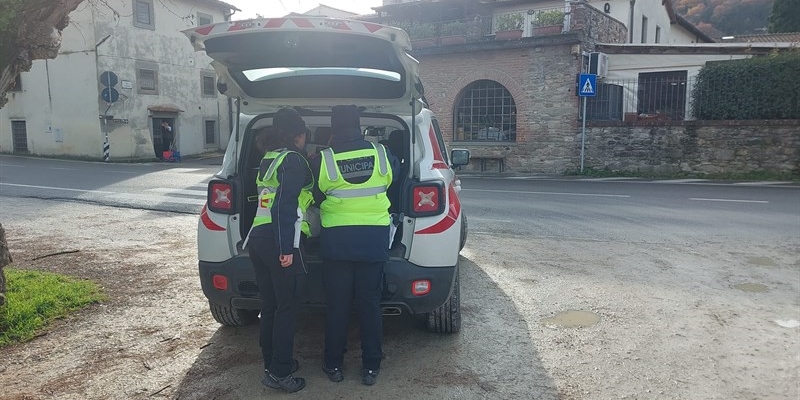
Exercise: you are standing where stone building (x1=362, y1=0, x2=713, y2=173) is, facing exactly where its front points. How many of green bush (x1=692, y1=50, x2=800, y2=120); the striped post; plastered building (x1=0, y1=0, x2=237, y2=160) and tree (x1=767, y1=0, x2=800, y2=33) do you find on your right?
2

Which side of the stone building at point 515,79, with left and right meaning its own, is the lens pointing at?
front

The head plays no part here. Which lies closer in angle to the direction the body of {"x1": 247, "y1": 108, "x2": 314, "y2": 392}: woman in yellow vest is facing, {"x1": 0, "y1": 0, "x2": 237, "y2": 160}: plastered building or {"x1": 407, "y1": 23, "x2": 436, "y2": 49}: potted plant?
the potted plant

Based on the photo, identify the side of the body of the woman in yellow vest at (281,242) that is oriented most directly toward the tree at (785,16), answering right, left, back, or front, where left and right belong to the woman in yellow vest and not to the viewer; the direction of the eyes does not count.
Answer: front

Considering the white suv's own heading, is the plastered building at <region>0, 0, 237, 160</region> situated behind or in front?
in front

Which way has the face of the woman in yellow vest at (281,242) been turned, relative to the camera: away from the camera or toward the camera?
away from the camera

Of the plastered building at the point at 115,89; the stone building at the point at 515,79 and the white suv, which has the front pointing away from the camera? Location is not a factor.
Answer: the white suv

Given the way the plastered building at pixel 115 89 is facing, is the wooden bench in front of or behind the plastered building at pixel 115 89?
in front

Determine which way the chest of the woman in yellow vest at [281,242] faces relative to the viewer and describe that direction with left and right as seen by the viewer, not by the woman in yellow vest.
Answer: facing away from the viewer and to the right of the viewer

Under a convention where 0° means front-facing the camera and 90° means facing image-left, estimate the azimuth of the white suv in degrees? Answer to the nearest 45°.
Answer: approximately 180°

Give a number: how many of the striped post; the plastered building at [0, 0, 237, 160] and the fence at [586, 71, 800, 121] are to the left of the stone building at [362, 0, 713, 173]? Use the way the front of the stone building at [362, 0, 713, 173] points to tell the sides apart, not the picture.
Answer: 1

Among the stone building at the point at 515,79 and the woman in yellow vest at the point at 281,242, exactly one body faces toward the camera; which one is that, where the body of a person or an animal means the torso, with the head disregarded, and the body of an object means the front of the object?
the stone building

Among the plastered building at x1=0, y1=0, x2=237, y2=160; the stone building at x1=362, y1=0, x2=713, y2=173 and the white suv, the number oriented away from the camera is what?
1

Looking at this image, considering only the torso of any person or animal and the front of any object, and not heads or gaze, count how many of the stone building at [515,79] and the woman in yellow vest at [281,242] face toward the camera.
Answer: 1

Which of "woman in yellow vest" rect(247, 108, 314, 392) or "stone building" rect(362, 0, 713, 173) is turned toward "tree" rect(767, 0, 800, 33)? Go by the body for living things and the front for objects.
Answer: the woman in yellow vest

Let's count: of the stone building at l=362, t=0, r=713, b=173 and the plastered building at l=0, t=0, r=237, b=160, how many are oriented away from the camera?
0

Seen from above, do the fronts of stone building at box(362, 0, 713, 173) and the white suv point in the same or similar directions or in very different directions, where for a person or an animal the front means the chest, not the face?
very different directions

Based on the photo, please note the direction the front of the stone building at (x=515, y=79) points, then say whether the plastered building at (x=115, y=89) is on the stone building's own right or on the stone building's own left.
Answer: on the stone building's own right
